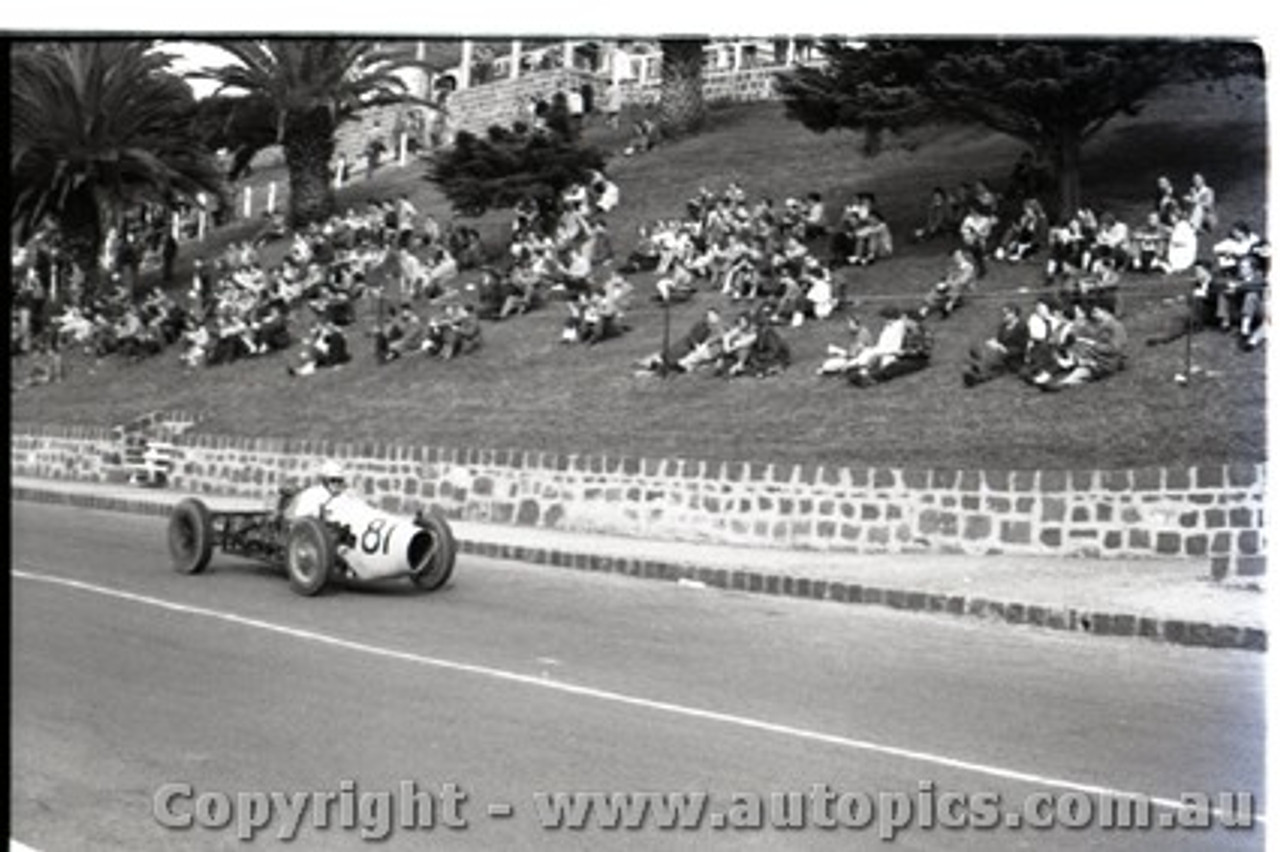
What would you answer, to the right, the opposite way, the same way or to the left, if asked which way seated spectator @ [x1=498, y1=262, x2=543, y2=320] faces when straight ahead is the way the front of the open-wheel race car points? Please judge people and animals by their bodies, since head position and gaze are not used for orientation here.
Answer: to the right

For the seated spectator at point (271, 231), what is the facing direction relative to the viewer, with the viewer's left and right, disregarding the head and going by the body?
facing the viewer and to the left of the viewer

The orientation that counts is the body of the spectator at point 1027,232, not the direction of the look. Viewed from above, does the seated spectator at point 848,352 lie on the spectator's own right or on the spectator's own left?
on the spectator's own right

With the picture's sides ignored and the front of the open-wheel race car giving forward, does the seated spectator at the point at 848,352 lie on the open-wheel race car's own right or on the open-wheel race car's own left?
on the open-wheel race car's own left

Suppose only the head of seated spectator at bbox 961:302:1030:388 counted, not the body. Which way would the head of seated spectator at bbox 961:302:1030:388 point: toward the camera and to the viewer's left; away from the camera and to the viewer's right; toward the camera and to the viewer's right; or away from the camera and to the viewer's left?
toward the camera and to the viewer's left

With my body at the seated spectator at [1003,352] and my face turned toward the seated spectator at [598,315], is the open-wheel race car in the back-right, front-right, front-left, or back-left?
front-left

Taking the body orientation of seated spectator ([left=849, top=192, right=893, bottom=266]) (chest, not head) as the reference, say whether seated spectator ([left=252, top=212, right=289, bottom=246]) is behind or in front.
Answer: in front

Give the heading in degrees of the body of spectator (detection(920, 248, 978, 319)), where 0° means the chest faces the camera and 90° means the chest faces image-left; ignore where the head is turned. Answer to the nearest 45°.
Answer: approximately 45°
